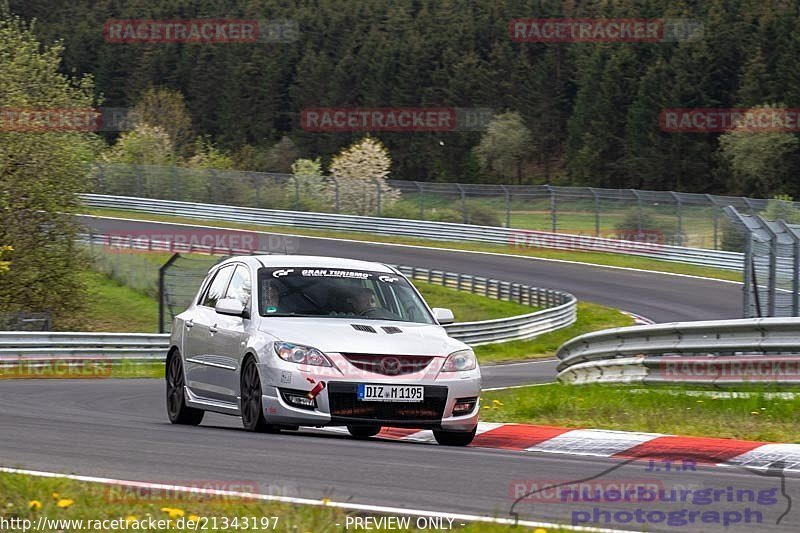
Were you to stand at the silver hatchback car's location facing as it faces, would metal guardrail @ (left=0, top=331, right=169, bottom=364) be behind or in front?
behind

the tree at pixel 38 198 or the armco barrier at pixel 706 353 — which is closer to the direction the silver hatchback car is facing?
the armco barrier

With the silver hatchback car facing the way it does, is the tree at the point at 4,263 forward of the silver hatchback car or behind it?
behind

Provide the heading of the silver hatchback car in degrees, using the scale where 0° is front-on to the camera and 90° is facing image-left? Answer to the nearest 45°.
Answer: approximately 315°

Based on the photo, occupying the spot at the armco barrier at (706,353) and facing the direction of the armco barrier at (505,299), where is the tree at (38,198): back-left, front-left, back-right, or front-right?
front-left

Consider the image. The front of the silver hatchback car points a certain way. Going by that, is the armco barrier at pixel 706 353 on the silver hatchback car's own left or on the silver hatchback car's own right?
on the silver hatchback car's own left

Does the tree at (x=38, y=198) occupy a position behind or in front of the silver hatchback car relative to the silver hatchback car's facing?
behind
